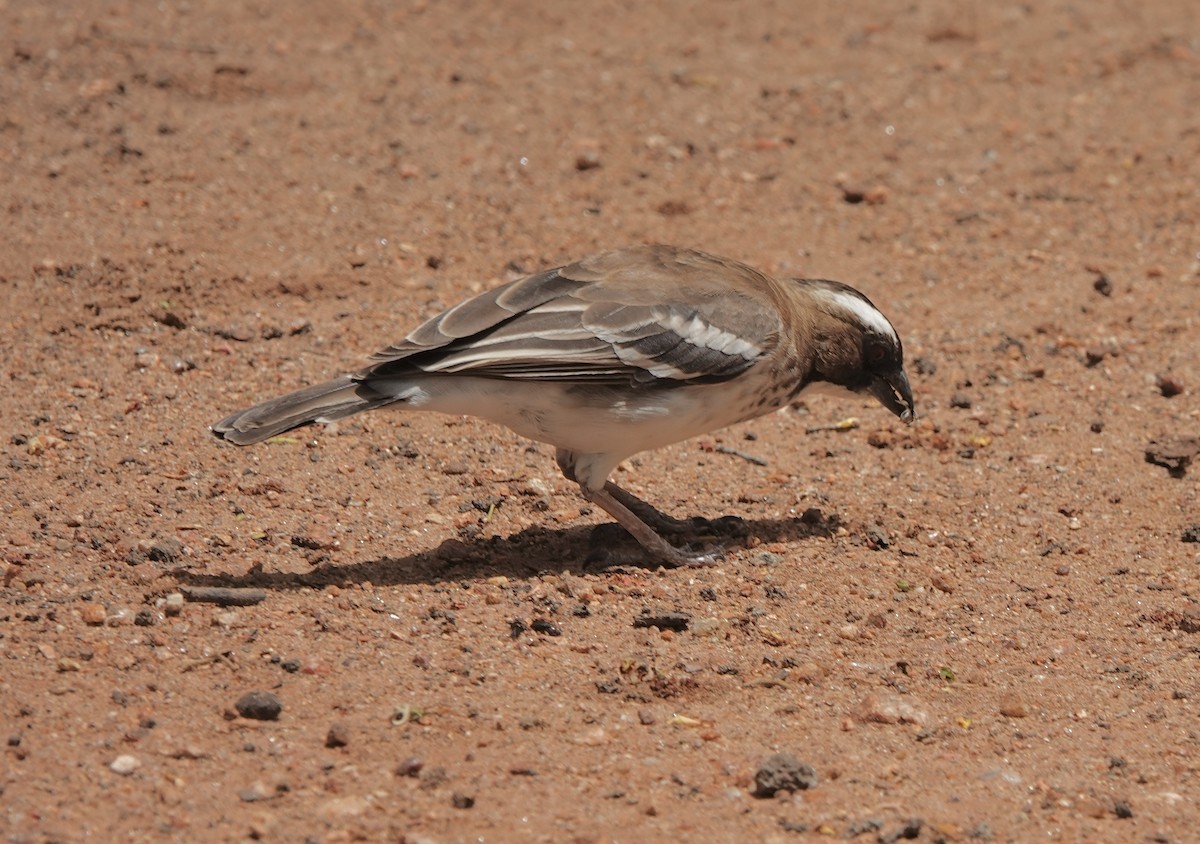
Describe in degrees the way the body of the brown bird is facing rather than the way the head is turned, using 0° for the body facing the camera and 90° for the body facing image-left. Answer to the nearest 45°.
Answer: approximately 270°

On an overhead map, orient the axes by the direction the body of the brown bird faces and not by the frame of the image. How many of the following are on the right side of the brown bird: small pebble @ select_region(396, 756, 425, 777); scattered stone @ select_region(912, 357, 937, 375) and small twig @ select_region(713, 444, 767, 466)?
1

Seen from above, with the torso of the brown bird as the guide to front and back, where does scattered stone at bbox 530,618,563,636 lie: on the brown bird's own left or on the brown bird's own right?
on the brown bird's own right

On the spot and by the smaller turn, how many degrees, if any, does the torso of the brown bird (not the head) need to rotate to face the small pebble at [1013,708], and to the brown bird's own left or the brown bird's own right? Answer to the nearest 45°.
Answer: approximately 45° to the brown bird's own right

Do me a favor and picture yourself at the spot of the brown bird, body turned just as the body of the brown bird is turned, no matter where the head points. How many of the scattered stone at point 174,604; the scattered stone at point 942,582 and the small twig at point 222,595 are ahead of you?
1

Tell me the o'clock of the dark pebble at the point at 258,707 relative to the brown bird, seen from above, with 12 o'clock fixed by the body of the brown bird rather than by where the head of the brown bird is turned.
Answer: The dark pebble is roughly at 4 o'clock from the brown bird.

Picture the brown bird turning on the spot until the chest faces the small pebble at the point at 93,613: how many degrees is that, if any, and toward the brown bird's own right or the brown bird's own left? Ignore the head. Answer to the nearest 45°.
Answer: approximately 135° to the brown bird's own right

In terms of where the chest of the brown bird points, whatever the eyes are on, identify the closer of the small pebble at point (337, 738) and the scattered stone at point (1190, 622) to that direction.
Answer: the scattered stone

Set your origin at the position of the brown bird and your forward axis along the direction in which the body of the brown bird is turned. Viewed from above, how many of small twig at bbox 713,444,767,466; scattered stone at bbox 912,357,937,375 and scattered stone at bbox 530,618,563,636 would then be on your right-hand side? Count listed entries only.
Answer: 1

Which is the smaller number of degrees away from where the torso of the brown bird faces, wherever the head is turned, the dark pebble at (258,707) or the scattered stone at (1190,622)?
the scattered stone

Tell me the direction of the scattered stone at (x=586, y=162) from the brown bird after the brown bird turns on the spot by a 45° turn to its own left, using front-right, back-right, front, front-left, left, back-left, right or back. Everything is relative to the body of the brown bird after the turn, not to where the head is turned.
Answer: front-left
